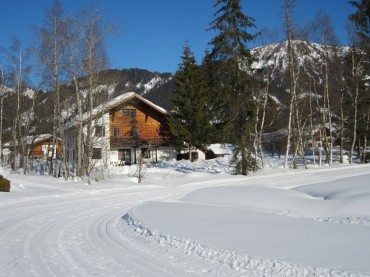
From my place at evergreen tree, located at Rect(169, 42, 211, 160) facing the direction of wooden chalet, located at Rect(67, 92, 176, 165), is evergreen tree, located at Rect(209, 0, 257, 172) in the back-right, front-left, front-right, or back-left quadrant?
back-left

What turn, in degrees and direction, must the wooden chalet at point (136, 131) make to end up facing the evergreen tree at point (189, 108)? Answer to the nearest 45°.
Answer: approximately 45° to its left

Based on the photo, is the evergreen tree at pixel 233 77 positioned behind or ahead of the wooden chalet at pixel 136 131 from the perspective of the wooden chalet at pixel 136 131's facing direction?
ahead

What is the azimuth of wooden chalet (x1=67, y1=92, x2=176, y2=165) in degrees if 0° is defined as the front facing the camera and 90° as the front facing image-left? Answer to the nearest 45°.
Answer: approximately 0°
